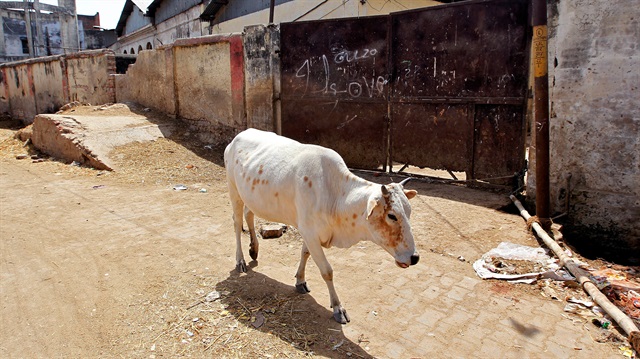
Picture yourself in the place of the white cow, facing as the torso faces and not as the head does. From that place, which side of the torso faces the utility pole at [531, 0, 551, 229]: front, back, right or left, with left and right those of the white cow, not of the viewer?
left

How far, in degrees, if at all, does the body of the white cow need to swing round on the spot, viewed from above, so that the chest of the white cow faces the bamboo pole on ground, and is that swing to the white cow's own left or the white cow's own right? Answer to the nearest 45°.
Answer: approximately 45° to the white cow's own left

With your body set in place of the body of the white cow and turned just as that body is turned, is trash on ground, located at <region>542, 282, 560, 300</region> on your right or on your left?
on your left

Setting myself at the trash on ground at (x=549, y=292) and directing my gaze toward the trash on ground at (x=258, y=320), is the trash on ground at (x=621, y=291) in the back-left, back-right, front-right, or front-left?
back-left

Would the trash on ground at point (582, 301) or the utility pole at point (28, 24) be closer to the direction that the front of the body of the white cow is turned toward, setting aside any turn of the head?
the trash on ground

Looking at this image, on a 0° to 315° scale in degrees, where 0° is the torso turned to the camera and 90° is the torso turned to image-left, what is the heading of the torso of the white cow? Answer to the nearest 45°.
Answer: approximately 315°

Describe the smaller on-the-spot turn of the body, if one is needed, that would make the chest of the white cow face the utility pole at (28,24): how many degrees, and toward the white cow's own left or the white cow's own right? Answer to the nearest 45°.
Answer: approximately 180°

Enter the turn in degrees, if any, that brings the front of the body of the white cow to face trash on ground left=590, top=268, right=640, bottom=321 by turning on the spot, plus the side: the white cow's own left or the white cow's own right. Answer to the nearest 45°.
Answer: approximately 45° to the white cow's own left

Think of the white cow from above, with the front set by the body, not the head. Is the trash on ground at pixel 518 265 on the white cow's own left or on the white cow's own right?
on the white cow's own left
